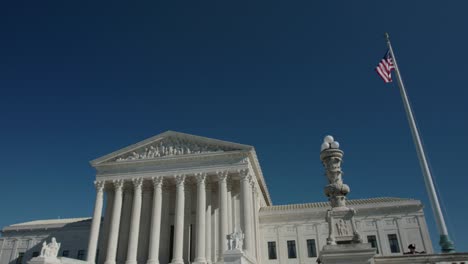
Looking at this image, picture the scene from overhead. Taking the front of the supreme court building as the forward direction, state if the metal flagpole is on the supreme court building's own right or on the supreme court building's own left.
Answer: on the supreme court building's own left

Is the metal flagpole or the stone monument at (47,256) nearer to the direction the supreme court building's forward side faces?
the stone monument

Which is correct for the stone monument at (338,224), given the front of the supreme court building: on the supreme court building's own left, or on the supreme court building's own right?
on the supreme court building's own left

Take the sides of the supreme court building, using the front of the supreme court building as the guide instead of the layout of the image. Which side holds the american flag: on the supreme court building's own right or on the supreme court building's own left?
on the supreme court building's own left

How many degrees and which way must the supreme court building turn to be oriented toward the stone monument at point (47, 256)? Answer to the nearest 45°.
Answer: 0° — it already faces it

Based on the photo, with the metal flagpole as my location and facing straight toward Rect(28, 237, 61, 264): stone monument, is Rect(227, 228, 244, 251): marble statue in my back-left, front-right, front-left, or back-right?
front-right

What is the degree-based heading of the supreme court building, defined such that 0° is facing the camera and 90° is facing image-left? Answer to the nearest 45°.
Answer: approximately 45°
